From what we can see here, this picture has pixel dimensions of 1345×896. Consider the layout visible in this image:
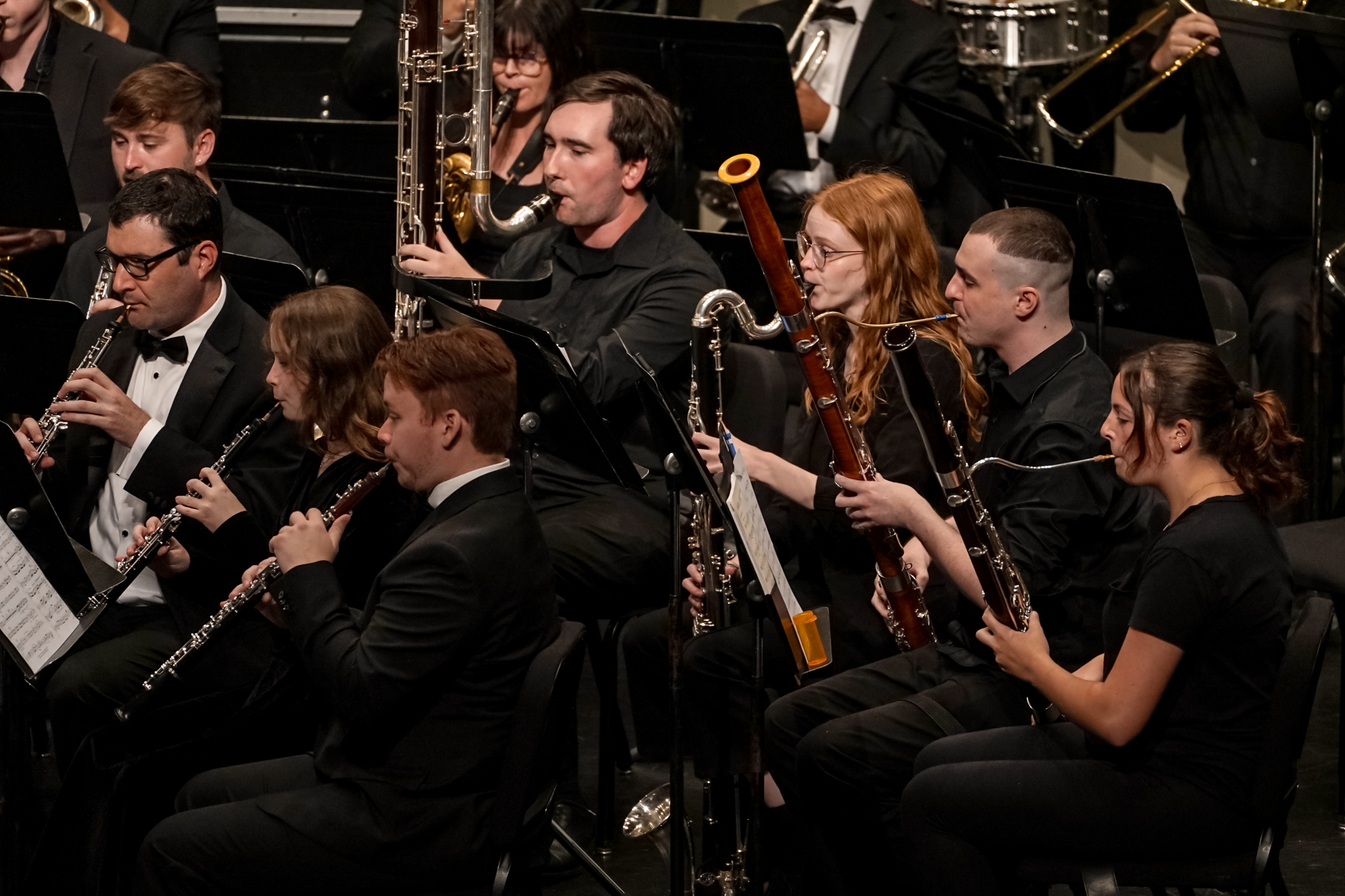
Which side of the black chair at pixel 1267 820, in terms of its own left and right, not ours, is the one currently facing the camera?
left

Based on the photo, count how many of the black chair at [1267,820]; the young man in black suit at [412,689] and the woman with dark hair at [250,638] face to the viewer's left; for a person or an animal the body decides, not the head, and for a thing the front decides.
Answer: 3

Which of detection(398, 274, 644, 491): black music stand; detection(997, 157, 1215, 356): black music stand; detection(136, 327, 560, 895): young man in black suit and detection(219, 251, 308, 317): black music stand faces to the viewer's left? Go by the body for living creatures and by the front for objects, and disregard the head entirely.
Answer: the young man in black suit

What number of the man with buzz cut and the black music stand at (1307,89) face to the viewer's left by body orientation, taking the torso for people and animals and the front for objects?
1

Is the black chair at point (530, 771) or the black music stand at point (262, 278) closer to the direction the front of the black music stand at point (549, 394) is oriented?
the black music stand

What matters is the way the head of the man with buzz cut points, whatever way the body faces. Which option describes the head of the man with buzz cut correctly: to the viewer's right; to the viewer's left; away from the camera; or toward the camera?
to the viewer's left

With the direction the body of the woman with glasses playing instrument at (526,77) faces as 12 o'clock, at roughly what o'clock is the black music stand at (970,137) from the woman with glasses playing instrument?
The black music stand is roughly at 8 o'clock from the woman with glasses playing instrument.

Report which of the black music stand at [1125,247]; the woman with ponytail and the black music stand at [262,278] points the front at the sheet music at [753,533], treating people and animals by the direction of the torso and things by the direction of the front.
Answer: the woman with ponytail

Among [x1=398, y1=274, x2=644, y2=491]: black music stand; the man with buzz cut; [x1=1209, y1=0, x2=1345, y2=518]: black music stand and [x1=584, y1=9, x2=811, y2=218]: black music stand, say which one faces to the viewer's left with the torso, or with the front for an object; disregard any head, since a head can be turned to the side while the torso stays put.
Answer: the man with buzz cut

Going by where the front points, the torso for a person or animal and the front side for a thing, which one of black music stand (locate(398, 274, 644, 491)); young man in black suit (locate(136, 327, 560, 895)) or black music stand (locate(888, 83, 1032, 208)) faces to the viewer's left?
the young man in black suit

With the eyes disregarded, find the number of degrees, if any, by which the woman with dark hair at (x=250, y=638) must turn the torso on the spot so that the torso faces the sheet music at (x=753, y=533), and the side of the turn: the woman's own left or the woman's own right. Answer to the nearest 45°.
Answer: approximately 135° to the woman's own left

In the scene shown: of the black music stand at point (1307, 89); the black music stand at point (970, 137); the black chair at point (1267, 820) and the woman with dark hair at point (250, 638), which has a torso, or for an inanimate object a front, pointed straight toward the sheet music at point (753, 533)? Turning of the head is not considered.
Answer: the black chair

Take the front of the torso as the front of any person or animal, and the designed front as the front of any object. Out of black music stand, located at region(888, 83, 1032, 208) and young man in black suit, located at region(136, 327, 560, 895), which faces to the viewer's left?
the young man in black suit

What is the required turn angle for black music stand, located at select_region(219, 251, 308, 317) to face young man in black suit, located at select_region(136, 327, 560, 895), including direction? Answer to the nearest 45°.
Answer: approximately 135° to its right

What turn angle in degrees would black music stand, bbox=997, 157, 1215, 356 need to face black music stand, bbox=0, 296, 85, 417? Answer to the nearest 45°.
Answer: approximately 135° to its left

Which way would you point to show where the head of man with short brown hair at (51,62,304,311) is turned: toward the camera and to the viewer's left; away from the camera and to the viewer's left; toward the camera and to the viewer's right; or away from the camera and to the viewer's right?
toward the camera and to the viewer's left

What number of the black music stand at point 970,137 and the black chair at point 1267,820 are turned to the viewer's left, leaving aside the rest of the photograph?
1

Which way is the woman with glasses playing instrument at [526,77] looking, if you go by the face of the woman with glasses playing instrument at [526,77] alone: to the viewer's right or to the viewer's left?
to the viewer's left

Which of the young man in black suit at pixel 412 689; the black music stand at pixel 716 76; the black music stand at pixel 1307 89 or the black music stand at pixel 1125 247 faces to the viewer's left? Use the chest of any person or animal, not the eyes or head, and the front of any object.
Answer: the young man in black suit

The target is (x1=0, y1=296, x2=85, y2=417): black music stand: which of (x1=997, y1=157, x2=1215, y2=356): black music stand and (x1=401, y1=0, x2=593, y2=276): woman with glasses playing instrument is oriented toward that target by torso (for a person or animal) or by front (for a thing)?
the woman with glasses playing instrument

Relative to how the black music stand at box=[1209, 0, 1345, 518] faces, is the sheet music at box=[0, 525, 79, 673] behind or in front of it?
behind

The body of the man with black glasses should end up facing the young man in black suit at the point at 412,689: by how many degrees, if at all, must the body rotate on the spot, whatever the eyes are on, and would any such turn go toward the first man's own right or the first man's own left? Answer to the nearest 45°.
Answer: approximately 45° to the first man's own left

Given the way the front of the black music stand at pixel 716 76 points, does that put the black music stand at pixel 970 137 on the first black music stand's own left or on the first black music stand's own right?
on the first black music stand's own right
